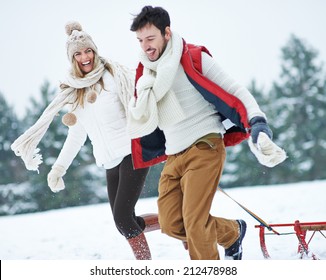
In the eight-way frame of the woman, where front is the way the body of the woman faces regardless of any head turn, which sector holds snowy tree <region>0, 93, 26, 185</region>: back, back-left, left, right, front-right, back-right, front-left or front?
back-right

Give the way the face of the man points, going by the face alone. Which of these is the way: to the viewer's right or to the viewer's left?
to the viewer's left

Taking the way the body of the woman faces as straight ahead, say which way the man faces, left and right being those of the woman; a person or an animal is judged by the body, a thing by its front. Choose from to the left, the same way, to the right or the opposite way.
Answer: the same way

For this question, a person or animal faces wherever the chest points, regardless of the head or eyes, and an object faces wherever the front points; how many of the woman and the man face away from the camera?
0
